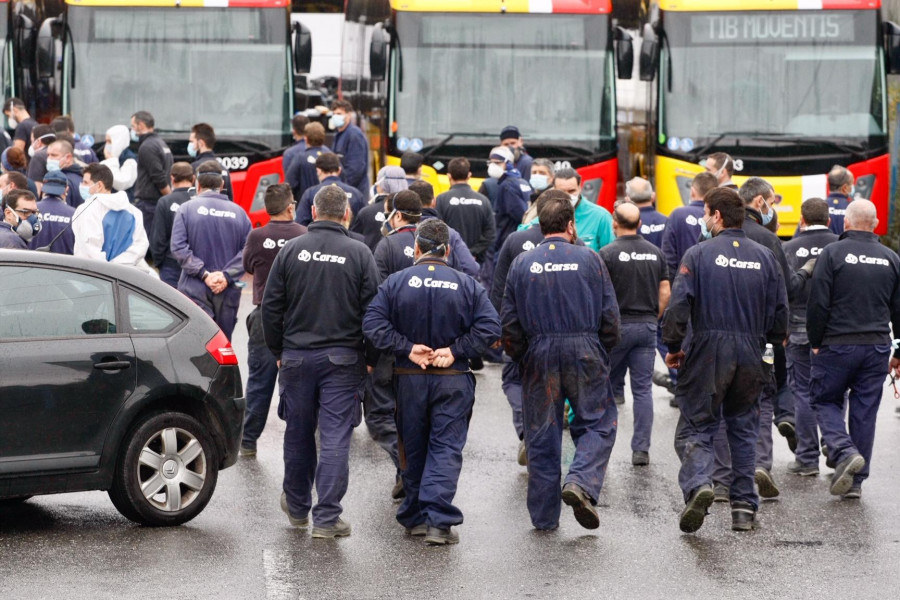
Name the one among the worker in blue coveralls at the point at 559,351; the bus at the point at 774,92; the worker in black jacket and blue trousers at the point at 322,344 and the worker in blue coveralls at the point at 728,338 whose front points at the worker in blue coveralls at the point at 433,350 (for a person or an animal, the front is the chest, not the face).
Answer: the bus

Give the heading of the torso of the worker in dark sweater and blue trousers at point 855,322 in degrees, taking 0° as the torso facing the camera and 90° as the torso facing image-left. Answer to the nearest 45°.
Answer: approximately 180°

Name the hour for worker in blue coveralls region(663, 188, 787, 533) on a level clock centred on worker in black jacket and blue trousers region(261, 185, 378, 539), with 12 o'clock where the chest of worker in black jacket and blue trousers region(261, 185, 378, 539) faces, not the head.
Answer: worker in blue coveralls region(663, 188, 787, 533) is roughly at 3 o'clock from worker in black jacket and blue trousers region(261, 185, 378, 539).

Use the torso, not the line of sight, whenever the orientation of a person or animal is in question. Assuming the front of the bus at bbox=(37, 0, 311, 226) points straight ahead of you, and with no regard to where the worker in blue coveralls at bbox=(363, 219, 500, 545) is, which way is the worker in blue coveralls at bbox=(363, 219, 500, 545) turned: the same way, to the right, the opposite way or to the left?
the opposite way

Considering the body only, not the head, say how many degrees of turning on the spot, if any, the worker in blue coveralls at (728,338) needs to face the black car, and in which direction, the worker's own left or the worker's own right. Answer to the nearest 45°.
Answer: approximately 90° to the worker's own left

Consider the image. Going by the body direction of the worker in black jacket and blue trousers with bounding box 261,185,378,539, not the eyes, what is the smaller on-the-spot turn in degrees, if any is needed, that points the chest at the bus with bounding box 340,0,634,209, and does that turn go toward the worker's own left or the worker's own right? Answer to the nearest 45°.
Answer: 0° — they already face it

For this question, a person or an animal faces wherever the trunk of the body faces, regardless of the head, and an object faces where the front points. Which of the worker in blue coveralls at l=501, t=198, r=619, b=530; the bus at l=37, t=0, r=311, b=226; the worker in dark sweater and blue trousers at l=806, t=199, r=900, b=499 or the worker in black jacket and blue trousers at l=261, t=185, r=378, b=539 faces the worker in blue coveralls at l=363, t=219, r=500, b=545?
the bus

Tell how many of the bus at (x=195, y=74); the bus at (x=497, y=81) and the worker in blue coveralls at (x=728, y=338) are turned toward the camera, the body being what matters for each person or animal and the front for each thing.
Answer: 2

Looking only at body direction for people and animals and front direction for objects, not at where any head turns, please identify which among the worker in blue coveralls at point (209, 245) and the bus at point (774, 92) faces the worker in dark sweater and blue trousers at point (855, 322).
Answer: the bus

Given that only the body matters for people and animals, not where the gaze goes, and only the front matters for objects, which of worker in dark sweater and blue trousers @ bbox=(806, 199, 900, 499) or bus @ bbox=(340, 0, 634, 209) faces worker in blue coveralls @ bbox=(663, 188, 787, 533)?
the bus

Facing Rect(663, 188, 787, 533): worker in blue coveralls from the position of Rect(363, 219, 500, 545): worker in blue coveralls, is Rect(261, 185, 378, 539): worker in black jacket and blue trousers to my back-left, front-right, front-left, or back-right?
back-left

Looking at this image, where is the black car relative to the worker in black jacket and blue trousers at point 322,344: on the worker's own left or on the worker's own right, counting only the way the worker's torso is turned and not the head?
on the worker's own left
